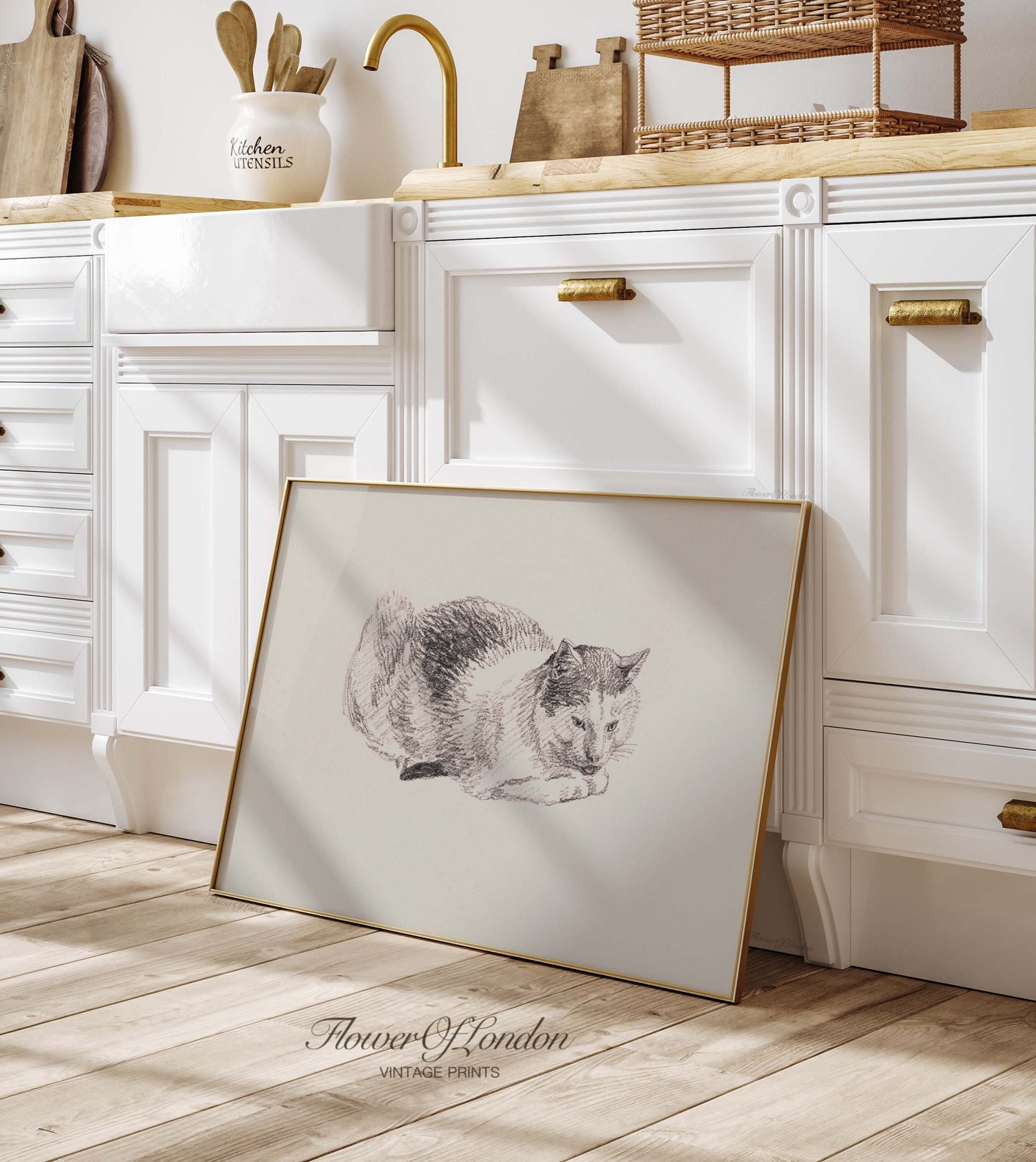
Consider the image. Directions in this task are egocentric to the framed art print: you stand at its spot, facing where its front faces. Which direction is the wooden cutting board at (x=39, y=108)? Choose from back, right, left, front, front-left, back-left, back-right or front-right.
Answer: right

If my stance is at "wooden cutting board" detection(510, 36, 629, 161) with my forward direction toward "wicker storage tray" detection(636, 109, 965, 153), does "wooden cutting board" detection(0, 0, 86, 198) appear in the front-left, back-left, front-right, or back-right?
back-right

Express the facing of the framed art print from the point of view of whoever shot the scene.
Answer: facing the viewer and to the left of the viewer

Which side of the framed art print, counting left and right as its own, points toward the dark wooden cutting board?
right
